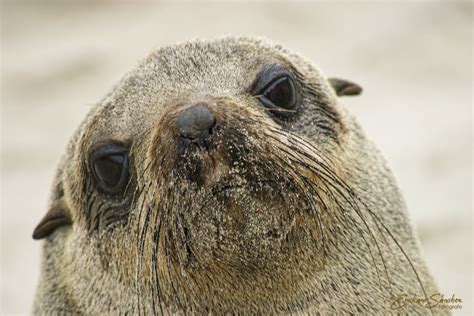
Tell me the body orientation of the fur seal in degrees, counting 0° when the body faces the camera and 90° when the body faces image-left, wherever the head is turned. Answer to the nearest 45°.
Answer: approximately 0°
